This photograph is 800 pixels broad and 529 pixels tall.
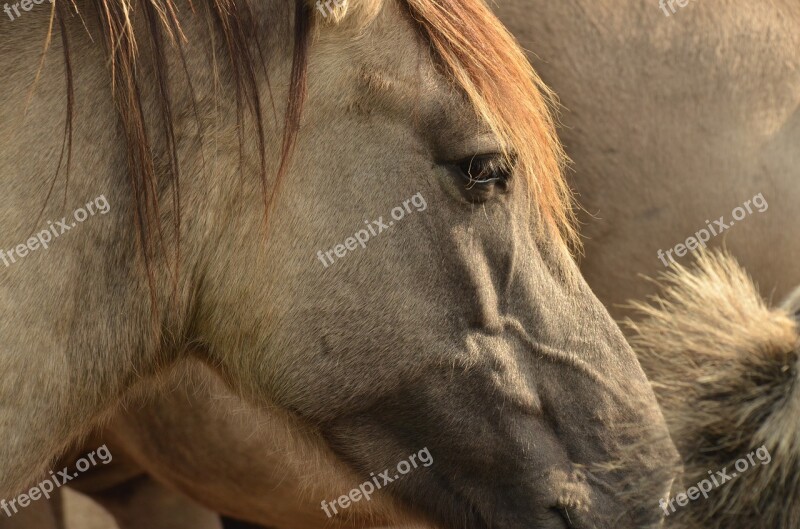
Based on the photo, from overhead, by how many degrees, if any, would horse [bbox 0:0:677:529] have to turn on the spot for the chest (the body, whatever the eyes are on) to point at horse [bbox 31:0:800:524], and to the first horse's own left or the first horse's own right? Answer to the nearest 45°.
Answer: approximately 45° to the first horse's own left

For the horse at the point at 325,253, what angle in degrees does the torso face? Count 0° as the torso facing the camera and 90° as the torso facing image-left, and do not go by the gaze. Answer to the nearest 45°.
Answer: approximately 270°
